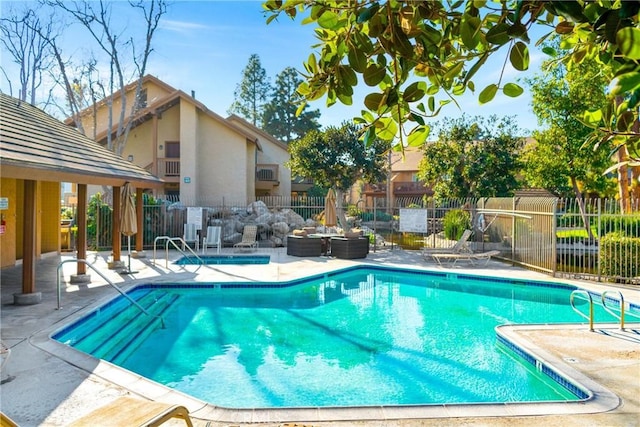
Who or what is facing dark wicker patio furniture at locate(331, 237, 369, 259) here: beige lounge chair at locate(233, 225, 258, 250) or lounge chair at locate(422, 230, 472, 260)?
the lounge chair

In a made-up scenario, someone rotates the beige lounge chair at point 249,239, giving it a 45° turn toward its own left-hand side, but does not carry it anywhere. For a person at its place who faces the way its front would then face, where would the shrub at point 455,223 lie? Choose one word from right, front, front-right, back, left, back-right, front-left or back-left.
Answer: left

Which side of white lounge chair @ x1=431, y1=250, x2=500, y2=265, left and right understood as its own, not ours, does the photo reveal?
left

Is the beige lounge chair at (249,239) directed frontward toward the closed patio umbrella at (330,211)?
no

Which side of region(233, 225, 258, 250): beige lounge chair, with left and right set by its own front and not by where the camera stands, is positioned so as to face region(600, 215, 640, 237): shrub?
left

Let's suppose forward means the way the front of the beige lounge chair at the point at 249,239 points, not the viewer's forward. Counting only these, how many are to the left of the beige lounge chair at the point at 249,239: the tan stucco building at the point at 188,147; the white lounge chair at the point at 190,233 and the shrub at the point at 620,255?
1

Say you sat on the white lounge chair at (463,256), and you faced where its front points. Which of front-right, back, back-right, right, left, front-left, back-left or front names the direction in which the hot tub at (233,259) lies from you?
front

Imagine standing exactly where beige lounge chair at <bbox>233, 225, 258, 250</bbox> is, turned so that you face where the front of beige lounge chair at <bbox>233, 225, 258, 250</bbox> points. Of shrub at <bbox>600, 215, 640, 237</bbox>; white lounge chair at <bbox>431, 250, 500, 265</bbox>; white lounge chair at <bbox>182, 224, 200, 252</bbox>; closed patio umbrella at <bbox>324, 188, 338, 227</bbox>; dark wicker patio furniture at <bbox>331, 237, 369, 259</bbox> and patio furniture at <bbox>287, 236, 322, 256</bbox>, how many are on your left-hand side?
5

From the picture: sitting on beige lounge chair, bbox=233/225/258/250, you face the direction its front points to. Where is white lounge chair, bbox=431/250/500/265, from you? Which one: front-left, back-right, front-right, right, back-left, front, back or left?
left

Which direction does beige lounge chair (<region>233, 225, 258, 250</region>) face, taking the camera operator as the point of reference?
facing the viewer and to the left of the viewer

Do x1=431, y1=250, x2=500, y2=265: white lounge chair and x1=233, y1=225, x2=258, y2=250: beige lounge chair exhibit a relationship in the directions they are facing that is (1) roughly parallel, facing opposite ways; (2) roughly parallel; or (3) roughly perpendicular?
roughly perpendicular

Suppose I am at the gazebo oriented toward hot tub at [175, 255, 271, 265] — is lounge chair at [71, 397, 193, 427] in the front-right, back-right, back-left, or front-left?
back-right

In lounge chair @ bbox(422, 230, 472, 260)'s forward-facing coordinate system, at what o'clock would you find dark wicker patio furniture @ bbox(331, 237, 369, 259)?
The dark wicker patio furniture is roughly at 12 o'clock from the lounge chair.
